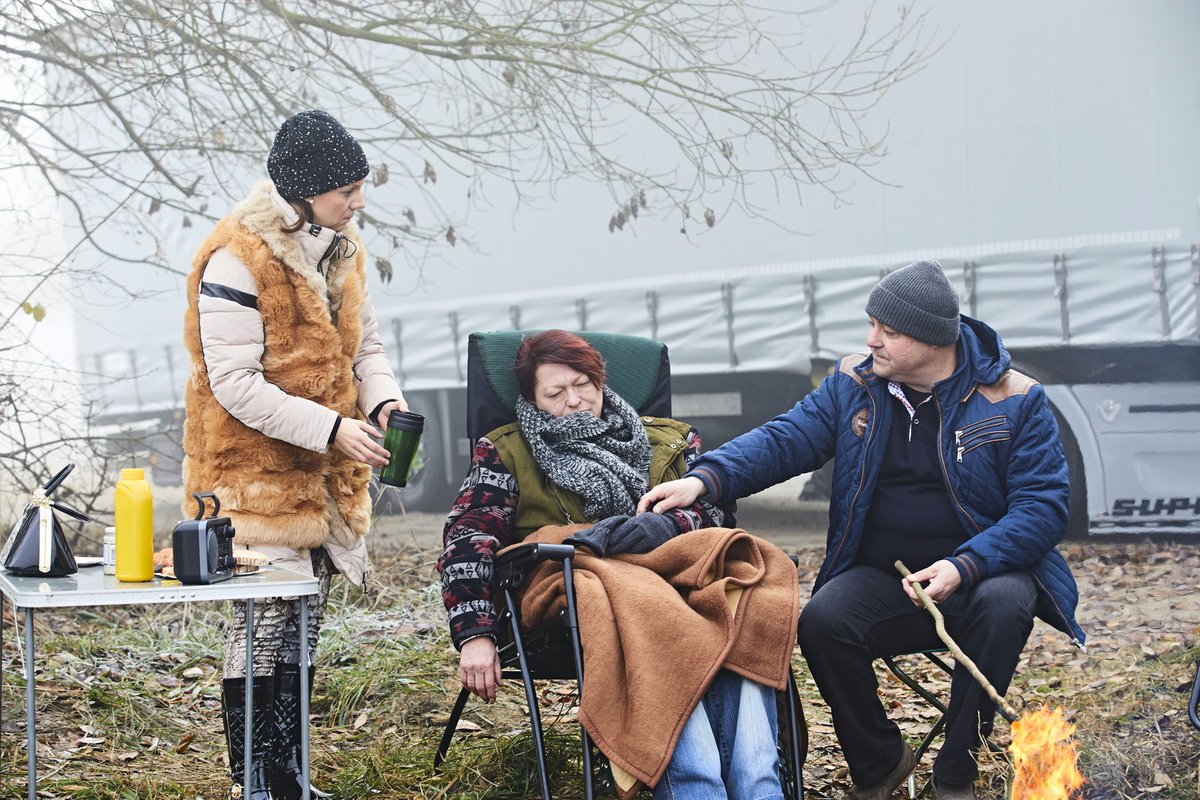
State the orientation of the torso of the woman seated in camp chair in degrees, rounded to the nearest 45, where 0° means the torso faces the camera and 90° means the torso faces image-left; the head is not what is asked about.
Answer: approximately 315°

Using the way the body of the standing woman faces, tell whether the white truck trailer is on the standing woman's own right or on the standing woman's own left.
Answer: on the standing woman's own left

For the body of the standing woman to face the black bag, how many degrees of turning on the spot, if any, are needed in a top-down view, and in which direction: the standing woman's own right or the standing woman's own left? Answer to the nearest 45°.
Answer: approximately 90° to the standing woman's own right

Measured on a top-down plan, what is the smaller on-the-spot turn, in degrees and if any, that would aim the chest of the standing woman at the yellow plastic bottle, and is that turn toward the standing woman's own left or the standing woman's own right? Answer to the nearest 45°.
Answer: approximately 90° to the standing woman's own right

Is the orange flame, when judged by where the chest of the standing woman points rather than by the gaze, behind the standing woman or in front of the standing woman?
in front

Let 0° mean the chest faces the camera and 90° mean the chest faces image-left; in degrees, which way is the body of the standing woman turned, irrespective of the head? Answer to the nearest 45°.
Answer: approximately 315°

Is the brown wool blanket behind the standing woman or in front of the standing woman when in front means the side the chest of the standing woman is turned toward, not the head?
in front

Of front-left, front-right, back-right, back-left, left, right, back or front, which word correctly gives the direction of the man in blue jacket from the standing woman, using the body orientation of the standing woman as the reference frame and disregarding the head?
front-left

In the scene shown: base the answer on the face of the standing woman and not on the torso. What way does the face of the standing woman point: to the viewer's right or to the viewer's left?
to the viewer's right

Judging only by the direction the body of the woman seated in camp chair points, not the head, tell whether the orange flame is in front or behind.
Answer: in front

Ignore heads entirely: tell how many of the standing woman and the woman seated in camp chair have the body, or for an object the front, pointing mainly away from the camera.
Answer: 0
